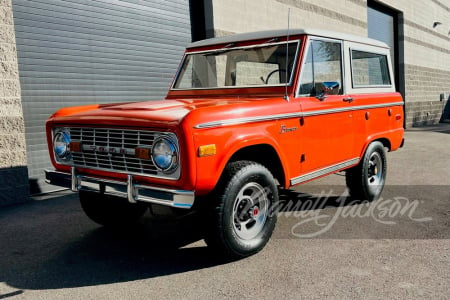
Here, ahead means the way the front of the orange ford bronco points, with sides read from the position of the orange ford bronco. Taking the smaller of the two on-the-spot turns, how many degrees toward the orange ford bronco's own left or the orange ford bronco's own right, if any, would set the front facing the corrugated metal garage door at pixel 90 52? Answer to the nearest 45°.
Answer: approximately 90° to the orange ford bronco's own right

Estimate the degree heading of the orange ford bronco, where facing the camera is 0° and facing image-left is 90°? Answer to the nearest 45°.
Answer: approximately 45°
